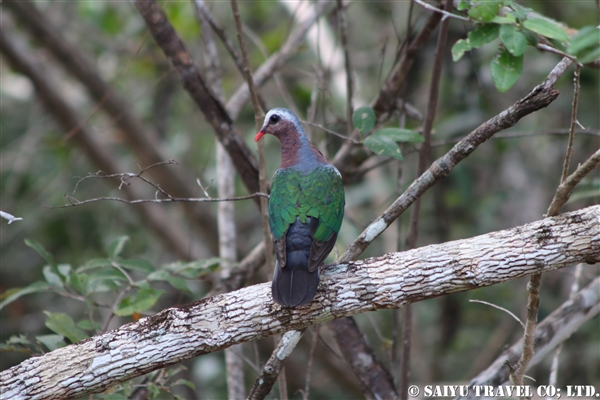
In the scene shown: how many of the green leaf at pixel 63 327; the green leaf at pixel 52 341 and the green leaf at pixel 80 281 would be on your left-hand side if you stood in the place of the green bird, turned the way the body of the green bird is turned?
3

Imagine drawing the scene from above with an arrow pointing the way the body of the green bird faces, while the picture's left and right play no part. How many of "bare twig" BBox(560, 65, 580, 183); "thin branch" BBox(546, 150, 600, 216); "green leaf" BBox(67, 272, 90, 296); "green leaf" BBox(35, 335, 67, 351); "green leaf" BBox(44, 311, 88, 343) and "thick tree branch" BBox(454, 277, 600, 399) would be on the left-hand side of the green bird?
3

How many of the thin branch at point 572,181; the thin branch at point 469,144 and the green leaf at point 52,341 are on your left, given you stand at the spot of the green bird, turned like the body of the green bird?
1

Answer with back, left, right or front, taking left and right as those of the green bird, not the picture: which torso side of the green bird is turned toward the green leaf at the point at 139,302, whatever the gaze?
left

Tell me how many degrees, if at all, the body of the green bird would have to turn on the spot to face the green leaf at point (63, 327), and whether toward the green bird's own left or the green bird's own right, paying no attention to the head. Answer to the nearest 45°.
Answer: approximately 90° to the green bird's own left

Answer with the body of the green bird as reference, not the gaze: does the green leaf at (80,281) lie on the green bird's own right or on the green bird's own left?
on the green bird's own left

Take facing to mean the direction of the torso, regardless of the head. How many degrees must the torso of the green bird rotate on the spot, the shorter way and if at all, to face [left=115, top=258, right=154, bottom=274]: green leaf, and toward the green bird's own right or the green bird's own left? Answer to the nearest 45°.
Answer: approximately 45° to the green bird's own left

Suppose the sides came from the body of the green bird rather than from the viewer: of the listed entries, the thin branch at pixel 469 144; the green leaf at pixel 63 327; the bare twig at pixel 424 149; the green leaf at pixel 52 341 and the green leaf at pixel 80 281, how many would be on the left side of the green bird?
3

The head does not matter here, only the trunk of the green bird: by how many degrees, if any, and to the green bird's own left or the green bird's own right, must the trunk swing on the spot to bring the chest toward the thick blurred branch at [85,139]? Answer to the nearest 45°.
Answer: approximately 45° to the green bird's own left

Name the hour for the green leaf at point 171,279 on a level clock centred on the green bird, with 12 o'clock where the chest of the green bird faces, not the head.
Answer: The green leaf is roughly at 10 o'clock from the green bird.

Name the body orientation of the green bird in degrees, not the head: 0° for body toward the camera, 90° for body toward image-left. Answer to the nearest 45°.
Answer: approximately 180°

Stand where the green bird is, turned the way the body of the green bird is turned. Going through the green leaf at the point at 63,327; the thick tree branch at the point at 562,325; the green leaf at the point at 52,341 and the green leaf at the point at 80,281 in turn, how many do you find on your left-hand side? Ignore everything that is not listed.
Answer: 3
